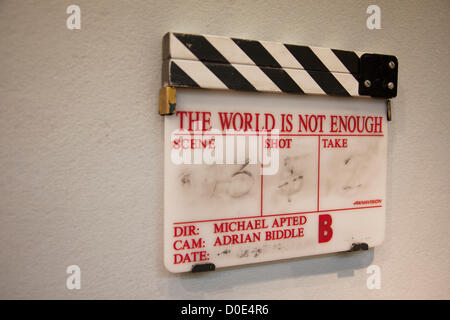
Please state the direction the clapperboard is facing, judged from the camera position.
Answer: facing the viewer and to the right of the viewer
